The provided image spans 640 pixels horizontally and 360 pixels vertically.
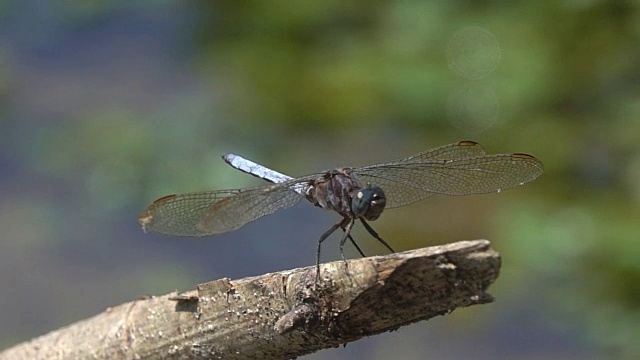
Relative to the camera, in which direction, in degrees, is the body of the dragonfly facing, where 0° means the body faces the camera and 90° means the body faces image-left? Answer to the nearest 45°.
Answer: approximately 315°
